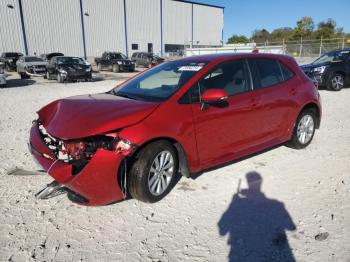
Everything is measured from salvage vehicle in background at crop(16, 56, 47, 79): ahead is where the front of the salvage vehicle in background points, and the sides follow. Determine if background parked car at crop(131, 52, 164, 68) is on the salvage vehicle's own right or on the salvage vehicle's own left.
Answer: on the salvage vehicle's own left

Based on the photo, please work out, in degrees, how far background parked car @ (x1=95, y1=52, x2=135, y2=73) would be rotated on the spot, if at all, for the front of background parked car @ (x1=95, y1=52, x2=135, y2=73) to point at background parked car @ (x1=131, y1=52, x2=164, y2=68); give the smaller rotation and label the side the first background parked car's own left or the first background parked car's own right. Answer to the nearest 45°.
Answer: approximately 90° to the first background parked car's own left

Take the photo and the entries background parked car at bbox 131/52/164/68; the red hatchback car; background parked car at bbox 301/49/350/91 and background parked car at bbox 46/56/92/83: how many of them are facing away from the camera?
0

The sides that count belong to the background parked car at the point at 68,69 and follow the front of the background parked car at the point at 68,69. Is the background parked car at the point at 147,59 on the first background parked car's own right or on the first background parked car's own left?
on the first background parked car's own left

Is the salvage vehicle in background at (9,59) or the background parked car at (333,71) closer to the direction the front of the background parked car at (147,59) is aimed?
the background parked car

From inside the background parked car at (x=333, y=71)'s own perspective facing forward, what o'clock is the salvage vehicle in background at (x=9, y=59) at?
The salvage vehicle in background is roughly at 2 o'clock from the background parked car.

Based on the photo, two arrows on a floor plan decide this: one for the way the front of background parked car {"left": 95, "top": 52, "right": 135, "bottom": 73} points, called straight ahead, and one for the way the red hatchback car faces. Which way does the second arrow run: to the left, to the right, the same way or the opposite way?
to the right

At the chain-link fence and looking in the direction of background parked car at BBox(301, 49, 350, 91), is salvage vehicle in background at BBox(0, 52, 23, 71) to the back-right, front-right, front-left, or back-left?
front-right

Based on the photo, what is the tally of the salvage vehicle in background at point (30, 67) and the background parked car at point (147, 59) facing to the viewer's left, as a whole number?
0

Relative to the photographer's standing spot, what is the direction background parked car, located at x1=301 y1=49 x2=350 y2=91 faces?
facing the viewer and to the left of the viewer

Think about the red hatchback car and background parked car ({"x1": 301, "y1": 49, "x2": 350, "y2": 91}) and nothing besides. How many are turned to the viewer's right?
0

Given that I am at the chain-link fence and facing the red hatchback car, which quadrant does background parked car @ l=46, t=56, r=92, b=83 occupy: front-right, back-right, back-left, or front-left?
front-right

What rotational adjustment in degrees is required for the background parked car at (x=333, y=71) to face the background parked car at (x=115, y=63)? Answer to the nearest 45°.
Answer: approximately 90° to its right

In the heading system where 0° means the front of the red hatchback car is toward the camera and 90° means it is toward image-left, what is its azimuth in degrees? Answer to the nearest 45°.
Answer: approximately 45°
